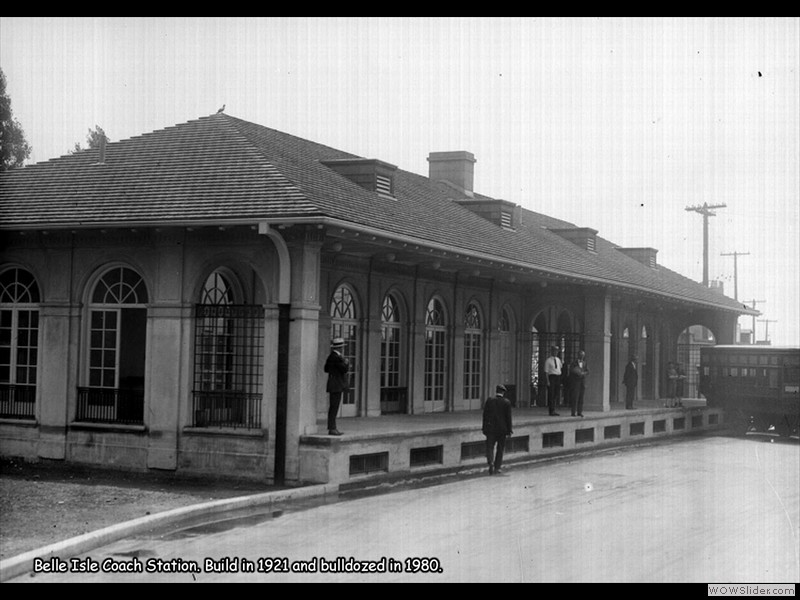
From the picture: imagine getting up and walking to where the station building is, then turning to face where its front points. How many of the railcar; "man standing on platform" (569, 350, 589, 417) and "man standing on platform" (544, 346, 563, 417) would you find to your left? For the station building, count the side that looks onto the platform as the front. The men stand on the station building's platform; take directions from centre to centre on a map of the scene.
3

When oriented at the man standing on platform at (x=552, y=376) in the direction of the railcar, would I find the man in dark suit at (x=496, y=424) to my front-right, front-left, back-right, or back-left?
back-right

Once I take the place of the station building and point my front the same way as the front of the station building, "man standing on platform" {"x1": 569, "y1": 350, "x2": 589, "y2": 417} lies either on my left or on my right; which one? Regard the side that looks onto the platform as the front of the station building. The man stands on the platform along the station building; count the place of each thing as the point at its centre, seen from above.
on my left

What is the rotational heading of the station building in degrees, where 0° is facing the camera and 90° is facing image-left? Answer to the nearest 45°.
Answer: approximately 315°

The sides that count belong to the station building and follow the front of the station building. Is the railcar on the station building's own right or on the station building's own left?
on the station building's own left

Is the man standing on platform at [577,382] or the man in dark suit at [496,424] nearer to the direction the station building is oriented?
the man in dark suit
